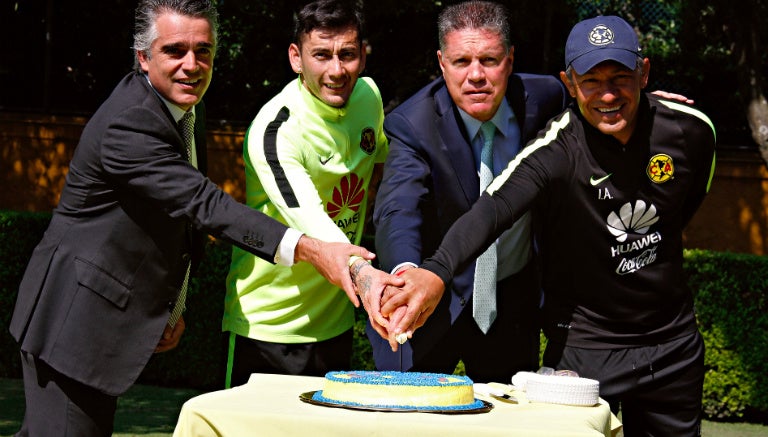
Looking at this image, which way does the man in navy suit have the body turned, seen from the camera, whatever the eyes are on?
toward the camera

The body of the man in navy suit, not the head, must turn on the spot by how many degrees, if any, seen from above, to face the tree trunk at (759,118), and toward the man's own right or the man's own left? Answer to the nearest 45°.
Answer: approximately 135° to the man's own left

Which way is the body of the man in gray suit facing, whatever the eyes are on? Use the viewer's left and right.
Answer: facing the viewer and to the right of the viewer

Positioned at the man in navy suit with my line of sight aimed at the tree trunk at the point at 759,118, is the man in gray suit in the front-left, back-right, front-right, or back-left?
back-left

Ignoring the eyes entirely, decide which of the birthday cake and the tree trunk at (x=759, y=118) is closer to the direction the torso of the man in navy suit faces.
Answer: the birthday cake

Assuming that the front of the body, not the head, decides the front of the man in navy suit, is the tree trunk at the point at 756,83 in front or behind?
behind

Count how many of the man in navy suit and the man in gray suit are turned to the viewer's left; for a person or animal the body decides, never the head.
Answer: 0

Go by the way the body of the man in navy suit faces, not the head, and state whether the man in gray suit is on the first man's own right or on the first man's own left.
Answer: on the first man's own right

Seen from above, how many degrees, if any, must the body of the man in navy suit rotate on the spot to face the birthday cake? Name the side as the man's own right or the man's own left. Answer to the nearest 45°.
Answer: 0° — they already face it

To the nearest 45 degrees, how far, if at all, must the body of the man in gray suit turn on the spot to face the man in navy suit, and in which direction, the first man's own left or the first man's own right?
approximately 45° to the first man's own left

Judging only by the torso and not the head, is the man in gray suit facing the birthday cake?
yes

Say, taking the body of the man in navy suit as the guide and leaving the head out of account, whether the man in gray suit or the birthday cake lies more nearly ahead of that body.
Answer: the birthday cake

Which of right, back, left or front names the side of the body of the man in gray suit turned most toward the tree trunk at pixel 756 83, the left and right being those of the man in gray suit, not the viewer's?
left

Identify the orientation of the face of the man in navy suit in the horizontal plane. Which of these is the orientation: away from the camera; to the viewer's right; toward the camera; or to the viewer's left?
toward the camera

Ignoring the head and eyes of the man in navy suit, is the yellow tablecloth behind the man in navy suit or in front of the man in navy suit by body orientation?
in front
